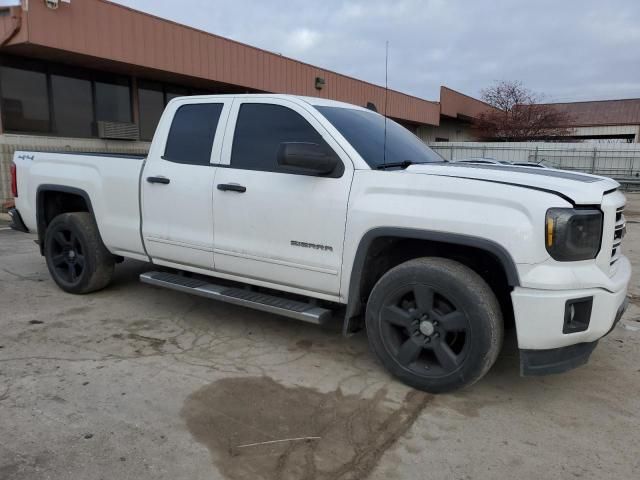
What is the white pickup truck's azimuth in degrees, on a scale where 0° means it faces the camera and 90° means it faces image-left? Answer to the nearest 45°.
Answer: approximately 315°

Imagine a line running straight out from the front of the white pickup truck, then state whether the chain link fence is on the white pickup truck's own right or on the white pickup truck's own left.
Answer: on the white pickup truck's own left

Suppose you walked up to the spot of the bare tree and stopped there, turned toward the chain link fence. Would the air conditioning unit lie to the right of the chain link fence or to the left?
right

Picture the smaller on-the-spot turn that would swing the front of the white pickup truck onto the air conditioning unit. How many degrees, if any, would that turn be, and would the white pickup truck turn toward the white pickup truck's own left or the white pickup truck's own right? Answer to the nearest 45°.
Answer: approximately 180°

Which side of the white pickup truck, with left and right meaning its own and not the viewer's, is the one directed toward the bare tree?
left
